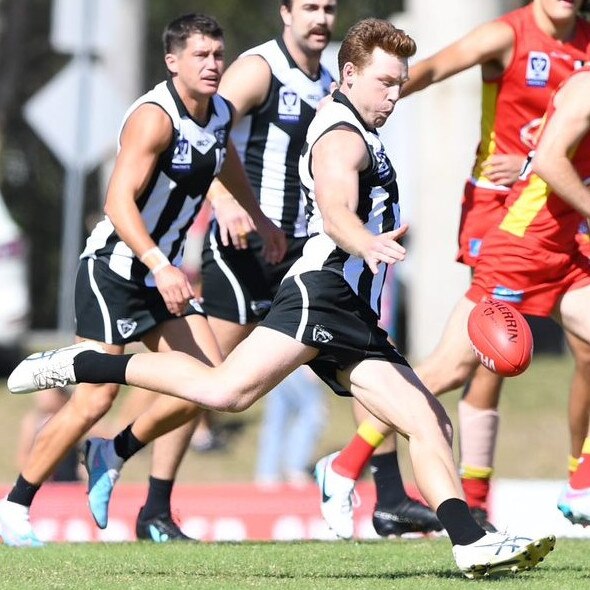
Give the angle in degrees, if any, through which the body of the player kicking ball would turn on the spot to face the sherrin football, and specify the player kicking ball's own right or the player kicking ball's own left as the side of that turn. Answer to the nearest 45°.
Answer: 0° — they already face it

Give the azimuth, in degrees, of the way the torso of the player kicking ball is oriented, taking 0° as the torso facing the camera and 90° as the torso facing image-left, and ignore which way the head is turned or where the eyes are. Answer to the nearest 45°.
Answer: approximately 270°

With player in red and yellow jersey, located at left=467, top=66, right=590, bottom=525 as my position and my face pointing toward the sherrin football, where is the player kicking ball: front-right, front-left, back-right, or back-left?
front-right

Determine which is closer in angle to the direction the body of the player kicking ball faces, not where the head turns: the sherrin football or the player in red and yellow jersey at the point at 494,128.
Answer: the sherrin football

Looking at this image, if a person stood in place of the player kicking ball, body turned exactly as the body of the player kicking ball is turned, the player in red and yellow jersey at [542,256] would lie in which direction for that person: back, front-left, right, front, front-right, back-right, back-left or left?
front-left

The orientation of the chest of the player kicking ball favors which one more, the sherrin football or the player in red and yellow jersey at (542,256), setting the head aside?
the sherrin football

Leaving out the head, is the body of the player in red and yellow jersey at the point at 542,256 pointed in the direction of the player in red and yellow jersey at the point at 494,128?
no
